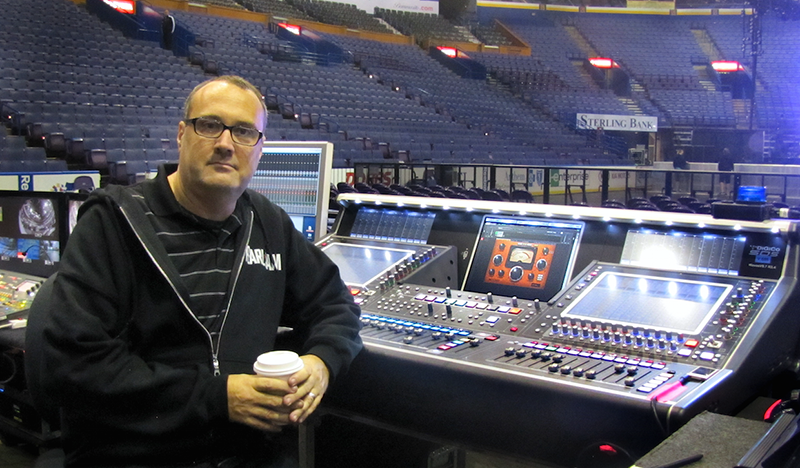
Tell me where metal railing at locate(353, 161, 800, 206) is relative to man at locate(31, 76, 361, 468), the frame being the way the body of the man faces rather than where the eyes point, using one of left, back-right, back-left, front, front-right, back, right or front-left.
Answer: left

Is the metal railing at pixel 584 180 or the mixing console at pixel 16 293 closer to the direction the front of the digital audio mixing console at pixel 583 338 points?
the mixing console

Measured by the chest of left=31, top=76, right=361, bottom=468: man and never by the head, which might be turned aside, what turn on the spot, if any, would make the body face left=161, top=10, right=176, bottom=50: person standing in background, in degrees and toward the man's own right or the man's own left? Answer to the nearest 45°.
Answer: approximately 135° to the man's own left

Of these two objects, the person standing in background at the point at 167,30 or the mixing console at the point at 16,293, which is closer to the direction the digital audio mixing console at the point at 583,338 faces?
the mixing console

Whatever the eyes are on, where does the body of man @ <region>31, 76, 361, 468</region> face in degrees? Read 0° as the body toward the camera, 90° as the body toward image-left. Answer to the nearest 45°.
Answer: approximately 315°

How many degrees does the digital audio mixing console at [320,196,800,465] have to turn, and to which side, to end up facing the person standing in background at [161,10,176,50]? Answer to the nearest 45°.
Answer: approximately 90° to its right

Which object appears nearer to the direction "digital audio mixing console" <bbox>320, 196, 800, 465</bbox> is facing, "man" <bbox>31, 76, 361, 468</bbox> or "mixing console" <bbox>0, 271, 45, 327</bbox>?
the man

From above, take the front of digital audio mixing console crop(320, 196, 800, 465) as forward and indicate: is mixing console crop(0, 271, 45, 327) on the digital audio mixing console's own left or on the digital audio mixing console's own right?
on the digital audio mixing console's own right

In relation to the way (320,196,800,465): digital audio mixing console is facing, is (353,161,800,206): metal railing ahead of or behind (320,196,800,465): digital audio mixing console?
behind

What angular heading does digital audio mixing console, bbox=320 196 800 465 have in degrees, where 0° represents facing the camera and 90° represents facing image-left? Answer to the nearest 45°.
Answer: approximately 45°

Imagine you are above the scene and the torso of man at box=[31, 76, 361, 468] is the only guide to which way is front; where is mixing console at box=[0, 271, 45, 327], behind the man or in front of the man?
behind
